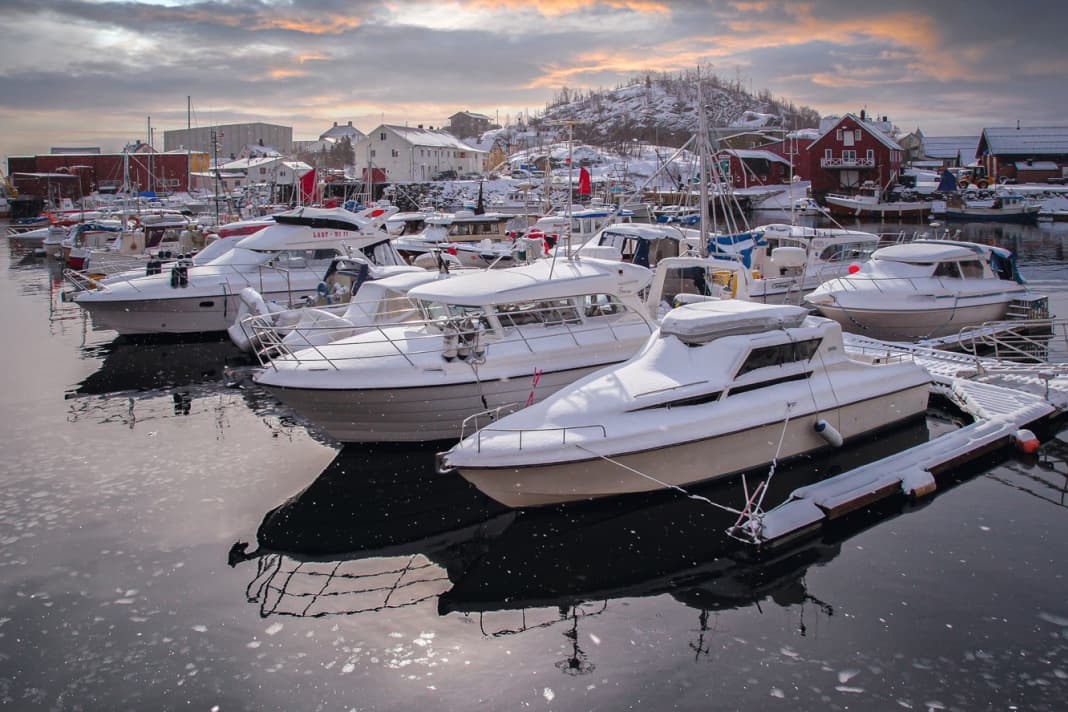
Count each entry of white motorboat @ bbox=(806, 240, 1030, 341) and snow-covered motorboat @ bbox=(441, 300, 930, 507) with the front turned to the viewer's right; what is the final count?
0

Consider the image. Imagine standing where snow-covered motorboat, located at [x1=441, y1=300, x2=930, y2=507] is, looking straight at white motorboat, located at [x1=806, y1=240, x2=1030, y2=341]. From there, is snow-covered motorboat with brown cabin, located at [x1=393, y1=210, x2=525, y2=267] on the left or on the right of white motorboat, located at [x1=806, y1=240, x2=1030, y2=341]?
left

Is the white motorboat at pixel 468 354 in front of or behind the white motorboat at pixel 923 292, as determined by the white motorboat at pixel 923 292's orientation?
in front

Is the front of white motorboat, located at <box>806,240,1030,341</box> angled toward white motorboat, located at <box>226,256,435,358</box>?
yes

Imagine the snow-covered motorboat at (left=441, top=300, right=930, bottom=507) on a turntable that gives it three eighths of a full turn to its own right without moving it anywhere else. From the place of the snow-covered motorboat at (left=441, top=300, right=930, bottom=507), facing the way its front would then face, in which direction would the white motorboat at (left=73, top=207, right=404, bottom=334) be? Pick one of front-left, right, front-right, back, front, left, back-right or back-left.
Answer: front-left

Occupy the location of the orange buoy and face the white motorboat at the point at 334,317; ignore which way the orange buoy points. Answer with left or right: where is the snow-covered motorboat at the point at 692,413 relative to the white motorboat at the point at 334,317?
left

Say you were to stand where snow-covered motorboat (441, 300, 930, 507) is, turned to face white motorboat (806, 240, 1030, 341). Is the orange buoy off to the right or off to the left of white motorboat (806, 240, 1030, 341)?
right

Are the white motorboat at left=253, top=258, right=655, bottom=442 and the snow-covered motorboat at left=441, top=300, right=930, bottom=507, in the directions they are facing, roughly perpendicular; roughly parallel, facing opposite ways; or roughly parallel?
roughly parallel

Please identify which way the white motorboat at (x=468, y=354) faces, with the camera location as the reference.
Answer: facing the viewer and to the left of the viewer

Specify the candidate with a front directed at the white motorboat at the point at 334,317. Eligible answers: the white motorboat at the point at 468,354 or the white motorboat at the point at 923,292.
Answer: the white motorboat at the point at 923,292

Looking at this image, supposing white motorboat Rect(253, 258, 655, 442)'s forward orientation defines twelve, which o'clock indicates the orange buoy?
The orange buoy is roughly at 8 o'clock from the white motorboat.

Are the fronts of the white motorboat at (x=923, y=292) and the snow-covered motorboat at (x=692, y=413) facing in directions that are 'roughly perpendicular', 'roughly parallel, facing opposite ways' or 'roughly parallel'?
roughly parallel

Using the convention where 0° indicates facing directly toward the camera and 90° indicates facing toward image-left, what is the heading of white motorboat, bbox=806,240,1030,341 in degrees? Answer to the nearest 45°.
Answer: approximately 45°
